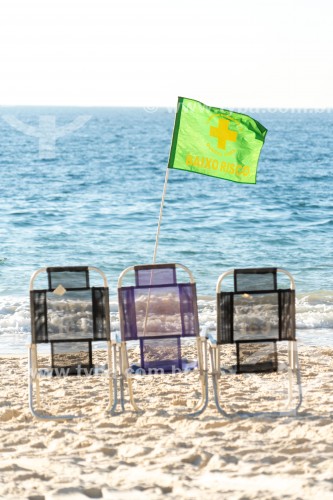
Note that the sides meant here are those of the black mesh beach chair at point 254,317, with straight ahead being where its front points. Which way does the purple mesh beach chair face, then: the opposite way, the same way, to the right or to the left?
the same way

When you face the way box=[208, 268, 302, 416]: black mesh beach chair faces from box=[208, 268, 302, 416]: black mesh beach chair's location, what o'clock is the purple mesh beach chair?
The purple mesh beach chair is roughly at 9 o'clock from the black mesh beach chair.

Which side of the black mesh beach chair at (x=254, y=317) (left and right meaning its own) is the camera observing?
back

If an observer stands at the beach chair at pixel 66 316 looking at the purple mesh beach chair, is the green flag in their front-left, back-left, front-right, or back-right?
front-left

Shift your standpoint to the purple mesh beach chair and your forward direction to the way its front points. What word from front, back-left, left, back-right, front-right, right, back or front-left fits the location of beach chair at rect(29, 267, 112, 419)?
left

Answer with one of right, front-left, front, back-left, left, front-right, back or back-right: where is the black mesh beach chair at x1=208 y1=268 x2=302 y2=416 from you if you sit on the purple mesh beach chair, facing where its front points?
right

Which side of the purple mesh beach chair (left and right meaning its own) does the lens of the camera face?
back

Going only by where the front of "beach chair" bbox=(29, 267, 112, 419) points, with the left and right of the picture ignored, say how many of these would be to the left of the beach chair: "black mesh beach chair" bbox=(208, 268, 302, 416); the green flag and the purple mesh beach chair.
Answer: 0

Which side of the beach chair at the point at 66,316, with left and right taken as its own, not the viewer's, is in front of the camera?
back

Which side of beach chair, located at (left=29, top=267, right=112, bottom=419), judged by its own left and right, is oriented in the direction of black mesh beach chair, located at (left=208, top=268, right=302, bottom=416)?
right

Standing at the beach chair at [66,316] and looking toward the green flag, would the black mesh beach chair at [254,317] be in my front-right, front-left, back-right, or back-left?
front-right

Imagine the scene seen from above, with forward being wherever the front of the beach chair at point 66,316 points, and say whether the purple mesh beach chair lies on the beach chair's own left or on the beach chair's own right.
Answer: on the beach chair's own right
